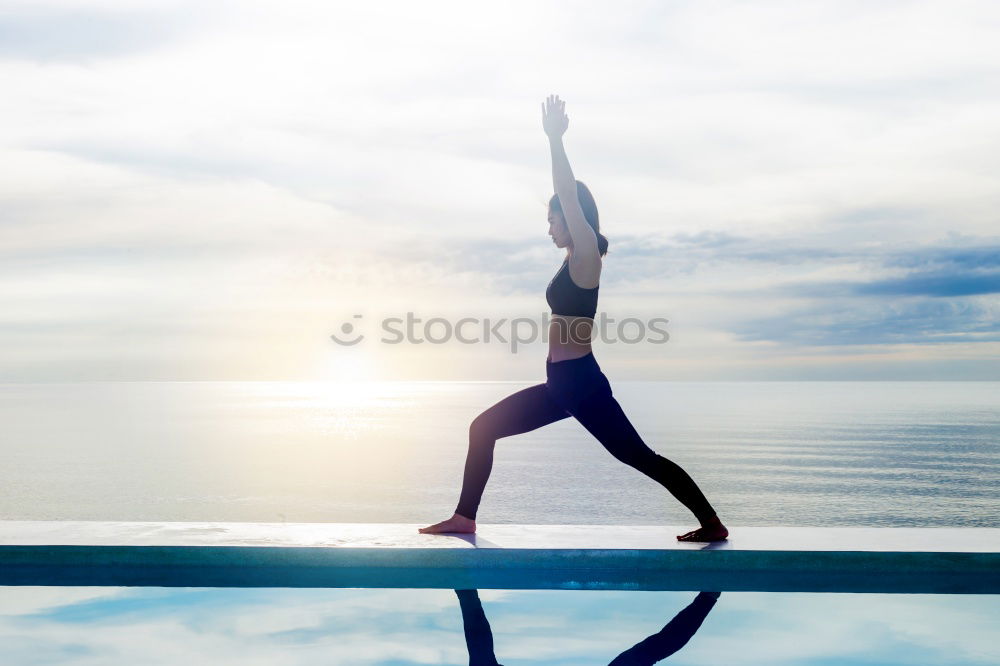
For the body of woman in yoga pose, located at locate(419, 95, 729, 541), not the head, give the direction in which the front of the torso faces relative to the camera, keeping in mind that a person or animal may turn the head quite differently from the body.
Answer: to the viewer's left

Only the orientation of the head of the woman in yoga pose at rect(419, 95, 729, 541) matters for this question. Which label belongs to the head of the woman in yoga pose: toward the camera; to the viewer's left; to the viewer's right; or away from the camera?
to the viewer's left
